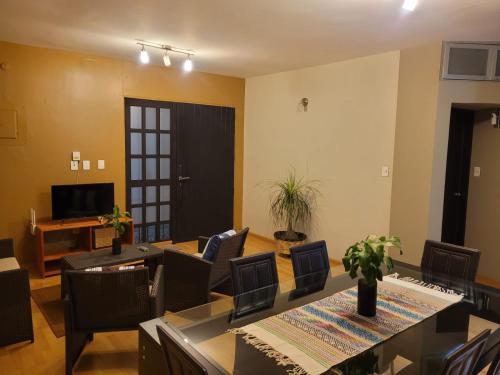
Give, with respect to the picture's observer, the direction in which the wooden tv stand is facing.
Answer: facing the viewer and to the right of the viewer

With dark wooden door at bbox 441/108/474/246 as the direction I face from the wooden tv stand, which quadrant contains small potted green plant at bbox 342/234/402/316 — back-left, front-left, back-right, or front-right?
front-right

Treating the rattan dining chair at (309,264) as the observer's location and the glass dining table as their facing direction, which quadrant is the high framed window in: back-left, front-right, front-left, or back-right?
back-left

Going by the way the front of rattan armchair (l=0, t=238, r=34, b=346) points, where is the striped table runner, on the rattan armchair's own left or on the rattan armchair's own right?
on the rattan armchair's own right

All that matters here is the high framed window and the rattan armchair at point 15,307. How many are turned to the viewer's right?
1

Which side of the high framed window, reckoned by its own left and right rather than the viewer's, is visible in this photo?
front

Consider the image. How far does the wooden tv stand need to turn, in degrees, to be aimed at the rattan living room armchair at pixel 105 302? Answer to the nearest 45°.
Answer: approximately 45° to its right

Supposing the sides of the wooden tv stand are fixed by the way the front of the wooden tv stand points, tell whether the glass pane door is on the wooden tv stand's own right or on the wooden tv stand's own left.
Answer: on the wooden tv stand's own left

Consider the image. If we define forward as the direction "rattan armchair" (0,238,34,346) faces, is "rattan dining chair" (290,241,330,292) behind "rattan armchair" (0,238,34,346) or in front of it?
in front

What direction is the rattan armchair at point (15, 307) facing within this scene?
to the viewer's right

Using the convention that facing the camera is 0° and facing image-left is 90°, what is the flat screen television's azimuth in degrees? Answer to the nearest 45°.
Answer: approximately 315°
